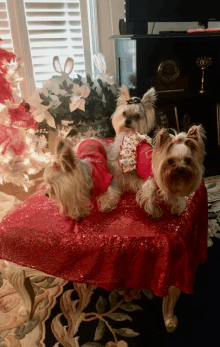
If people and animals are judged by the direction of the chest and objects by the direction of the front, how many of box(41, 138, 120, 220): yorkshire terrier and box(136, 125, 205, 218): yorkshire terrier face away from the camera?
0

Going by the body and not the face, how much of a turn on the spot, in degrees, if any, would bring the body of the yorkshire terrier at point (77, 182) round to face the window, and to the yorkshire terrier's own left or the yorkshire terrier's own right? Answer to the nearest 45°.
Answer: approximately 135° to the yorkshire terrier's own right

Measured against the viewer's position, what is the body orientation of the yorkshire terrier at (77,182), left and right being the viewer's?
facing the viewer and to the left of the viewer

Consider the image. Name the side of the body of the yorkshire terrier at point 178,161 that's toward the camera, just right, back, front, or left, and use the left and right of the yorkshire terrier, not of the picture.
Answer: front

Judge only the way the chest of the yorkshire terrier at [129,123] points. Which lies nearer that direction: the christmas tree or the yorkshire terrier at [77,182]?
the yorkshire terrier

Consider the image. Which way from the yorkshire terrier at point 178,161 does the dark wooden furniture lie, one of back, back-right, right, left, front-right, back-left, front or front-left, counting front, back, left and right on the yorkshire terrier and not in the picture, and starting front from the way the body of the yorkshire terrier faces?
back

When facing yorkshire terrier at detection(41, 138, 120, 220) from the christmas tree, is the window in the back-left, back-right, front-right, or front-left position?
back-left

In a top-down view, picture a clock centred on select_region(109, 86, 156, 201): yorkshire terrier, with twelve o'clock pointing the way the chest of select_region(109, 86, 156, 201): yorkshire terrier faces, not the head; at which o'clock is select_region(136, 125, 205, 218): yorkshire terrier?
select_region(136, 125, 205, 218): yorkshire terrier is roughly at 10 o'clock from select_region(109, 86, 156, 201): yorkshire terrier.
